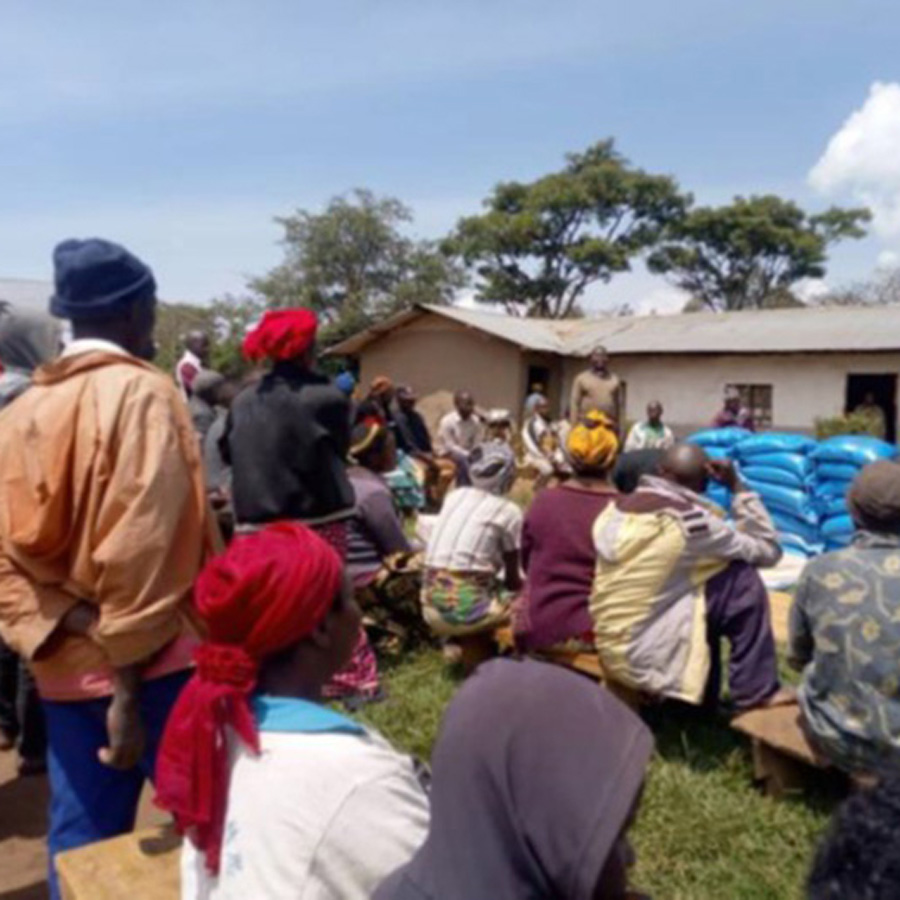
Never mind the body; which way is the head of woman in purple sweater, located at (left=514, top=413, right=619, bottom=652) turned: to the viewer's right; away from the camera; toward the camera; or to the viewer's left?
away from the camera

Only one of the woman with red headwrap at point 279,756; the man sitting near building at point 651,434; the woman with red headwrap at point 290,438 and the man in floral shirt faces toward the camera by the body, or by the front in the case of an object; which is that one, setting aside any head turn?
the man sitting near building

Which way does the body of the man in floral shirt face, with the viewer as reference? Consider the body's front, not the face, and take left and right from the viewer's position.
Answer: facing away from the viewer

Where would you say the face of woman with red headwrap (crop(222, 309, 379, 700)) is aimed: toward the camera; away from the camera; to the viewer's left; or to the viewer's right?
away from the camera

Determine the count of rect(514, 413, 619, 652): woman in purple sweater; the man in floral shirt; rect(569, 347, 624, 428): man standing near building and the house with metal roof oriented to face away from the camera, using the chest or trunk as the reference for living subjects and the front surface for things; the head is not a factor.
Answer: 2

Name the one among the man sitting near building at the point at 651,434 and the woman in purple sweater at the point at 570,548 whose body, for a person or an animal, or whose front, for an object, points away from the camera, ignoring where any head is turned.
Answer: the woman in purple sweater

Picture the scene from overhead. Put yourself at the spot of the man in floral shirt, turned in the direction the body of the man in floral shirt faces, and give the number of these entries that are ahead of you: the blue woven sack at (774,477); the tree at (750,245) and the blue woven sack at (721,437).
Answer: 3

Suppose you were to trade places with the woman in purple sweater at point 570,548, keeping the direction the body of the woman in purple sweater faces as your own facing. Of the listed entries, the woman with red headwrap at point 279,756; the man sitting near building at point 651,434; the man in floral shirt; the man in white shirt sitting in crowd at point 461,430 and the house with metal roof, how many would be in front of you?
3

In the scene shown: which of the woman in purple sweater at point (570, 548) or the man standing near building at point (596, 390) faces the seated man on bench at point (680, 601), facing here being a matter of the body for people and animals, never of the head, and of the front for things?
the man standing near building

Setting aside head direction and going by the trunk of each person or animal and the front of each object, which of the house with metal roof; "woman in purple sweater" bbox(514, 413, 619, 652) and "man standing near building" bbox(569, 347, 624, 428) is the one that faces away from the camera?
the woman in purple sweater

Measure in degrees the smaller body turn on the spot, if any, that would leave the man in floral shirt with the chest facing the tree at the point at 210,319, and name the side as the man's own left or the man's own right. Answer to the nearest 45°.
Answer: approximately 45° to the man's own left

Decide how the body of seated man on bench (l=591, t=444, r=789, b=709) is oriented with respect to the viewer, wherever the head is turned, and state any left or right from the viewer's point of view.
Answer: facing away from the viewer and to the right of the viewer

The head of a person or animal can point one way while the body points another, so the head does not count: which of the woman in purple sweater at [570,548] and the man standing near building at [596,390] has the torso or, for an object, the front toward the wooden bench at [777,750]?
the man standing near building

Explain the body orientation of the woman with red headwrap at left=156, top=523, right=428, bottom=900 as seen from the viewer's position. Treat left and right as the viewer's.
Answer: facing away from the viewer and to the right of the viewer
